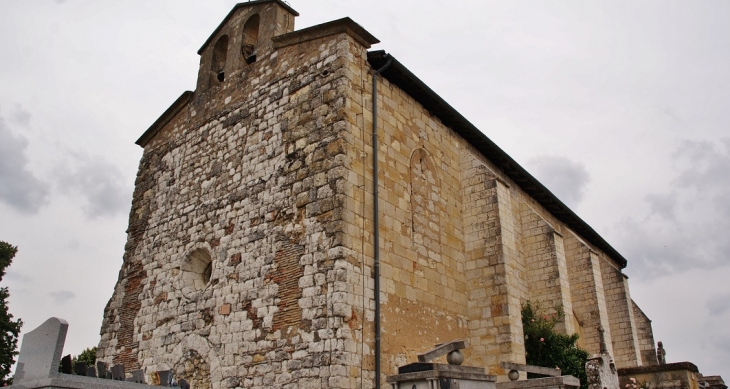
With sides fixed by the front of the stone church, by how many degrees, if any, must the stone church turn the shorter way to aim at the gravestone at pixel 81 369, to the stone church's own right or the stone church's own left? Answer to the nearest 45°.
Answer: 0° — it already faces it

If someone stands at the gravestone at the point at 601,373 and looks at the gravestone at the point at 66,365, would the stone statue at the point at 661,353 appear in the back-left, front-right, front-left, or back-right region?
back-right

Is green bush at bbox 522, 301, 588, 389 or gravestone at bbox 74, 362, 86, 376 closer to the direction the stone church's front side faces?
the gravestone

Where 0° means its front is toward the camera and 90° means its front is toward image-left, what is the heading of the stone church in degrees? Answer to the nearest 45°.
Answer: approximately 45°

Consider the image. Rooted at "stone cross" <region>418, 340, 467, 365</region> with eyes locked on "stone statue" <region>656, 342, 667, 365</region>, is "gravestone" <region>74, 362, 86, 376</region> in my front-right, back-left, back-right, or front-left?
back-left

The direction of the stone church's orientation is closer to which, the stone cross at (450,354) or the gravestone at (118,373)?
the gravestone

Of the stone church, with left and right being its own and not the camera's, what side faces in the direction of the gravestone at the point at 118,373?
front

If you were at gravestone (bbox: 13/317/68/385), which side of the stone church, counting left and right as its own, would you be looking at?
front

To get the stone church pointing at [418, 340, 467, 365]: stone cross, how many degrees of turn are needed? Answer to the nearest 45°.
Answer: approximately 90° to its left

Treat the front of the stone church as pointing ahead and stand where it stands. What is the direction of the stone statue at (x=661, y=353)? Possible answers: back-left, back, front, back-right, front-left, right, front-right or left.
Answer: back

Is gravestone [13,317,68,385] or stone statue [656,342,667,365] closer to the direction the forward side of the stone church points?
the gravestone
